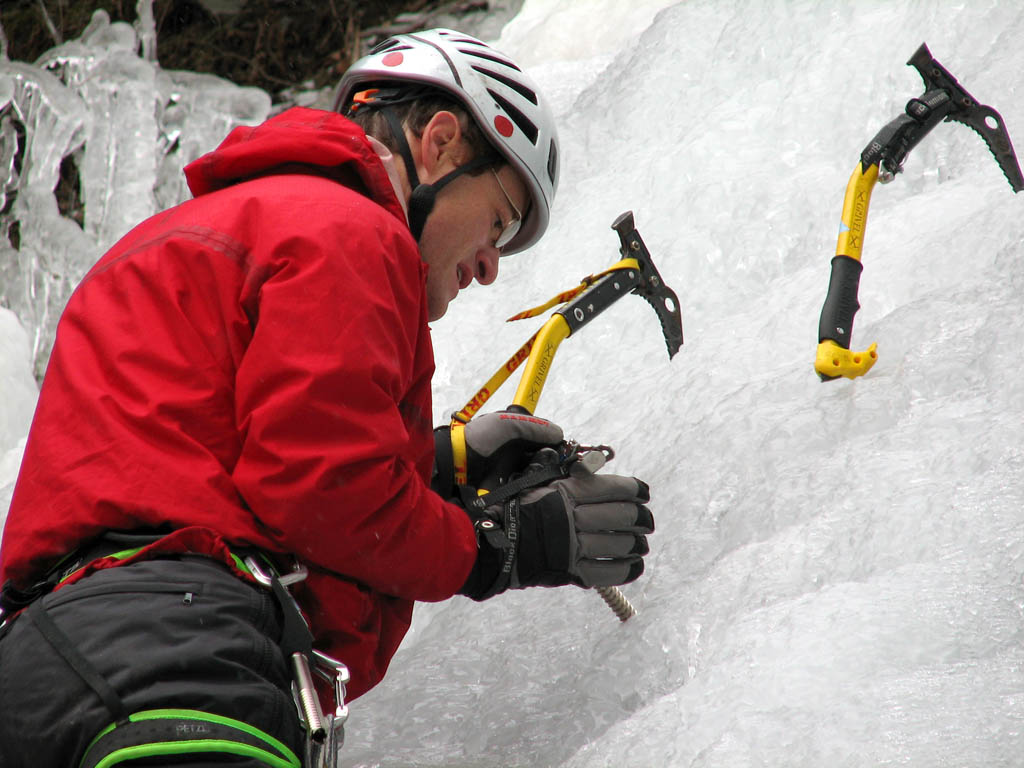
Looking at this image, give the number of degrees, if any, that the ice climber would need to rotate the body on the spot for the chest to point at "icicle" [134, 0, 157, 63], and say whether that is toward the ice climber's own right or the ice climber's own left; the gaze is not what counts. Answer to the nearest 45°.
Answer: approximately 90° to the ice climber's own left

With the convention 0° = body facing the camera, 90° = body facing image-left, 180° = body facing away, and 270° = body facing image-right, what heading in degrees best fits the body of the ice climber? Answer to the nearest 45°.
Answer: approximately 270°
